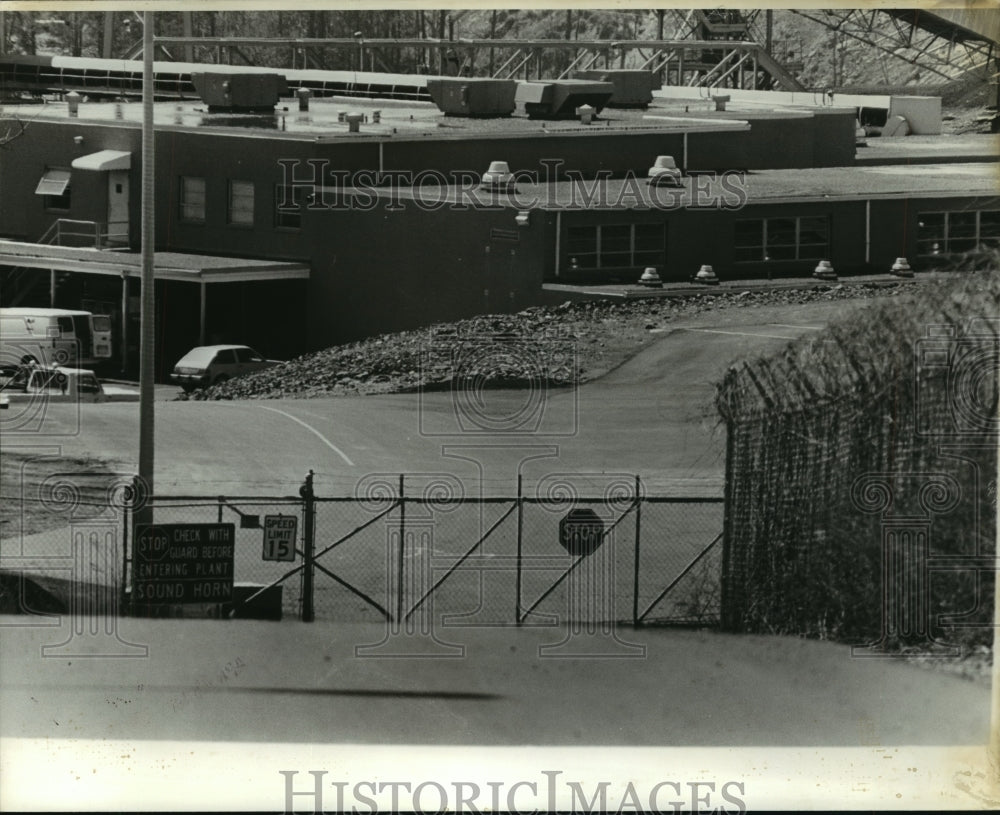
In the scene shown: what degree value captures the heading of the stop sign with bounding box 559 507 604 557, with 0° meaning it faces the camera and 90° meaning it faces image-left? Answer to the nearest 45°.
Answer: approximately 0°

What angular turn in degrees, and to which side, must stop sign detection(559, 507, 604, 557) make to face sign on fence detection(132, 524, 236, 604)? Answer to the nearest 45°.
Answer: approximately 90° to its right
